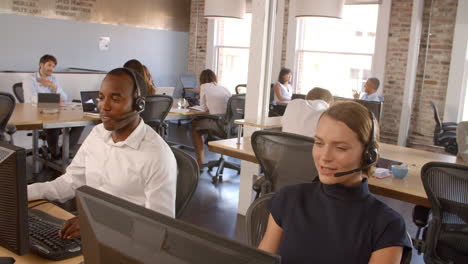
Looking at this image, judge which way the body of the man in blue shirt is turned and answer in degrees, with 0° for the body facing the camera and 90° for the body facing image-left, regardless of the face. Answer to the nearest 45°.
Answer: approximately 315°

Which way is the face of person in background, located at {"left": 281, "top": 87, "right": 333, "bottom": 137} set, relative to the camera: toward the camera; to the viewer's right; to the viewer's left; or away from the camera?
away from the camera

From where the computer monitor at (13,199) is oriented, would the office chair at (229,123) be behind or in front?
in front

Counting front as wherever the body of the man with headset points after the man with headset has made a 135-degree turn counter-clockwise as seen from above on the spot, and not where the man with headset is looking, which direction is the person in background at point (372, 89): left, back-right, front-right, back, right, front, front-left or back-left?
front-left

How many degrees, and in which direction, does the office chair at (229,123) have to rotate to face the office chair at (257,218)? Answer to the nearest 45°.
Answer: approximately 135° to its left

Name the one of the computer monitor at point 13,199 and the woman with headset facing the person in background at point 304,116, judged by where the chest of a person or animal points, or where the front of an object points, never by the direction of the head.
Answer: the computer monitor

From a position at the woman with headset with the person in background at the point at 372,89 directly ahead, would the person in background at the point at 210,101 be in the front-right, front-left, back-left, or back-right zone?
front-left

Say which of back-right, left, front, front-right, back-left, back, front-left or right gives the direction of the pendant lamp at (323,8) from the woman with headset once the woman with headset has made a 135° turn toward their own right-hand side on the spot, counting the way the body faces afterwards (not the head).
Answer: front

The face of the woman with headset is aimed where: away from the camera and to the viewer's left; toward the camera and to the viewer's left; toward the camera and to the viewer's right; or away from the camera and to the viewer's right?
toward the camera and to the viewer's left
